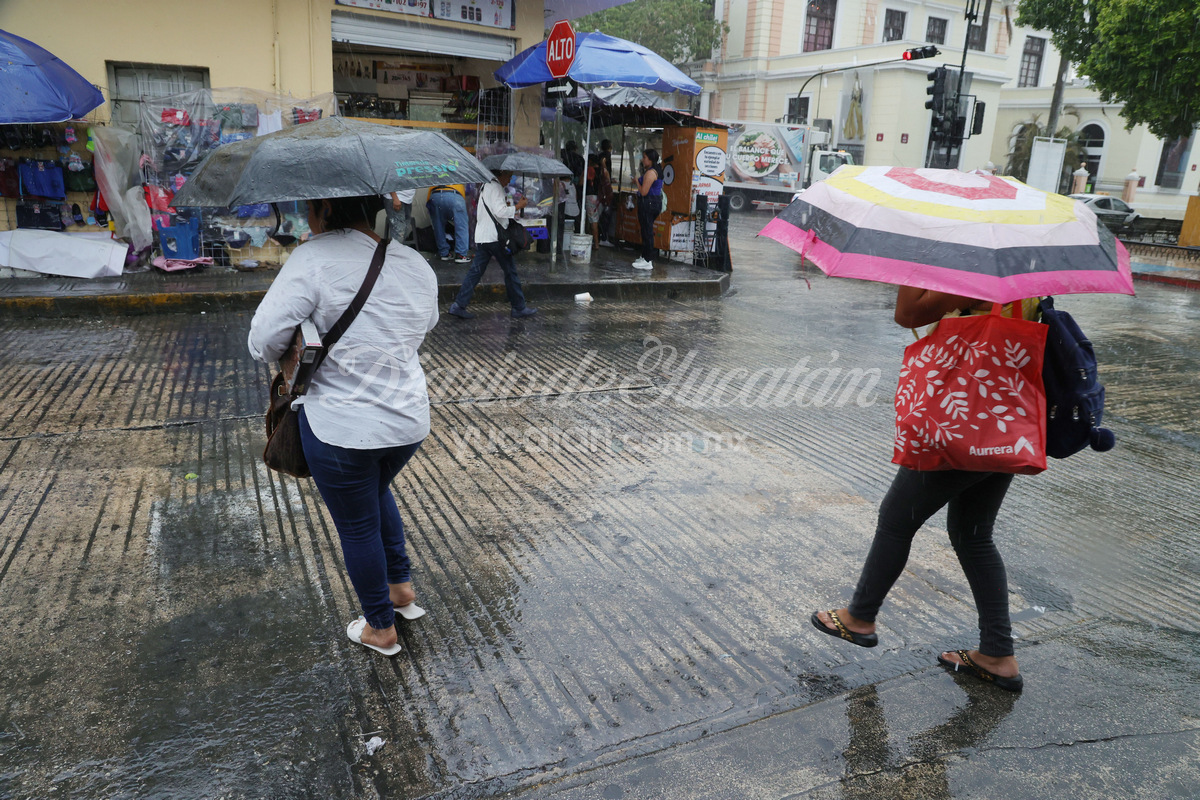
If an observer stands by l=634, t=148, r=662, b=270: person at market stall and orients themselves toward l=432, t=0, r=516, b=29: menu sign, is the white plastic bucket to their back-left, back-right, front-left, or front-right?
front-left

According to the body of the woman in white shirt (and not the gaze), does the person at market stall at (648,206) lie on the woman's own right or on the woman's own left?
on the woman's own right

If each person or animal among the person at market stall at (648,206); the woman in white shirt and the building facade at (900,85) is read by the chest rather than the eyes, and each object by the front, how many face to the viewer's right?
0

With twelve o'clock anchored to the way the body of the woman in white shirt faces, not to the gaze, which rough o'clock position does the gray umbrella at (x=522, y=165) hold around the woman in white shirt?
The gray umbrella is roughly at 2 o'clock from the woman in white shirt.

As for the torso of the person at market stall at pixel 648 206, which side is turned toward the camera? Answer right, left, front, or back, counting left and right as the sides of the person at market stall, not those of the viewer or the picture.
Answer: left

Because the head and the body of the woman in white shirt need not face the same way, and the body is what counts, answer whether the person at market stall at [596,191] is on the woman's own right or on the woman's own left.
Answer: on the woman's own right

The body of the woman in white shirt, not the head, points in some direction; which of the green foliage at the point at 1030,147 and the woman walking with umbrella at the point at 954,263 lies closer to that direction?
the green foliage

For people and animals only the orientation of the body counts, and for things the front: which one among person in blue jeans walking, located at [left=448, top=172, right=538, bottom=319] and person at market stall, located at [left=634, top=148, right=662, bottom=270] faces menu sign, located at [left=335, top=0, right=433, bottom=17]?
the person at market stall

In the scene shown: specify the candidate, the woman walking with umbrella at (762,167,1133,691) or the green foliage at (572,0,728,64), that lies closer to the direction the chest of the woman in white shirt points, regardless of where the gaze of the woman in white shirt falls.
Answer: the green foliage

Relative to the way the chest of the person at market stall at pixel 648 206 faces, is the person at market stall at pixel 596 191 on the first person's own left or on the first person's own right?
on the first person's own right
